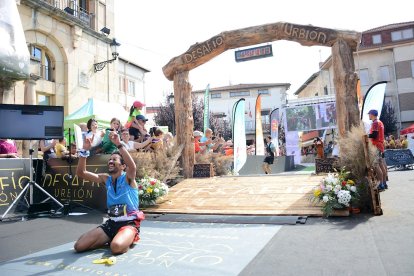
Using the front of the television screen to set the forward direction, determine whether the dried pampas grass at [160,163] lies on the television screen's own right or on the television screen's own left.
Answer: on the television screen's own left

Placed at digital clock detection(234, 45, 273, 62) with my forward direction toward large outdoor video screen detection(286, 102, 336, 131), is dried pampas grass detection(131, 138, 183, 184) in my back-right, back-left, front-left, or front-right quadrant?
back-left

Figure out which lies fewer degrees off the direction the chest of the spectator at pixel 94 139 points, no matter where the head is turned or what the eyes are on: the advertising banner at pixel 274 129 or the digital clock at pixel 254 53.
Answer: the digital clock

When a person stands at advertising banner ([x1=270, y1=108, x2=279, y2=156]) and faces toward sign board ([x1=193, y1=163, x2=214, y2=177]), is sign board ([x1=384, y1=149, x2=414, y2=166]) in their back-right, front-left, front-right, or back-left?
front-left

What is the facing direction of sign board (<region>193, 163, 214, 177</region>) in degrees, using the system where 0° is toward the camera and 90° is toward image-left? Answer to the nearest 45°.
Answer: approximately 0°

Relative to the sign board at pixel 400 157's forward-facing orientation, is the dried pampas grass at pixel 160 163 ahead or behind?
ahead

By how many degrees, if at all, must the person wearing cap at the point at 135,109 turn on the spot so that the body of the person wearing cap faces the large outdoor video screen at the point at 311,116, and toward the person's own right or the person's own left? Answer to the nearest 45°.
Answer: approximately 45° to the person's own left

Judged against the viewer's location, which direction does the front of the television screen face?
facing the viewer

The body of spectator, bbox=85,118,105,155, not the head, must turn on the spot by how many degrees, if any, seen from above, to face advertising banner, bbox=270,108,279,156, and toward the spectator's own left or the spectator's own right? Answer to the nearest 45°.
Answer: approximately 90° to the spectator's own left
